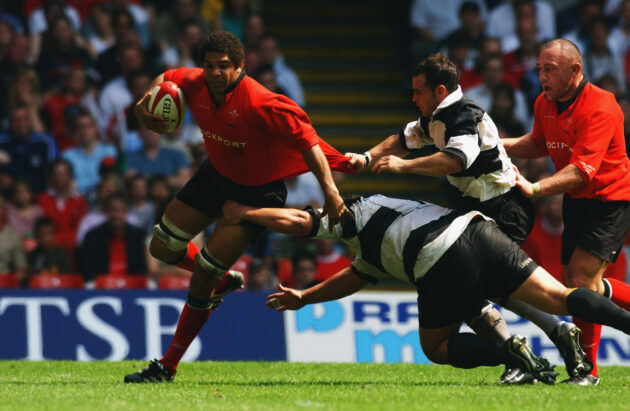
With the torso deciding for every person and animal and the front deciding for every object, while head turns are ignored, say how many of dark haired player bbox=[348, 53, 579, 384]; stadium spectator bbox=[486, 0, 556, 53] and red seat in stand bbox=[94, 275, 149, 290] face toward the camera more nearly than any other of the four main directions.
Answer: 2

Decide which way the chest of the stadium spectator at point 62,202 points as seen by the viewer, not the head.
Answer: toward the camera

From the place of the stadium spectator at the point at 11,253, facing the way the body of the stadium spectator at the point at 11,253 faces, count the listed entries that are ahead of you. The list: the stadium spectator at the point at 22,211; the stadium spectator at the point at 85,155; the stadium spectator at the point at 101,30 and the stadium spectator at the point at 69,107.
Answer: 0

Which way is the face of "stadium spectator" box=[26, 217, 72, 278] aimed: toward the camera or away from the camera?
toward the camera

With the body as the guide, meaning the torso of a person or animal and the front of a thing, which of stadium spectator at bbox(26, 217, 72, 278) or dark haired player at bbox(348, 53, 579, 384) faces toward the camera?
the stadium spectator

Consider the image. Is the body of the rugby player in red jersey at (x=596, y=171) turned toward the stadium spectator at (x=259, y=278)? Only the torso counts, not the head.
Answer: no

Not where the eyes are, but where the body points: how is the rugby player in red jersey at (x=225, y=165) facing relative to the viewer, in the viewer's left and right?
facing the viewer and to the left of the viewer

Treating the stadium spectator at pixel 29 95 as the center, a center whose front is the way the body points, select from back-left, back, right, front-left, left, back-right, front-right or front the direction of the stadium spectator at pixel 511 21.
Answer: left

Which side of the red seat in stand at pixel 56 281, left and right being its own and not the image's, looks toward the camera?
front

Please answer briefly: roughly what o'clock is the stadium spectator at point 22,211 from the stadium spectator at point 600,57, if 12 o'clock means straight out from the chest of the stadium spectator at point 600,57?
the stadium spectator at point 22,211 is roughly at 2 o'clock from the stadium spectator at point 600,57.

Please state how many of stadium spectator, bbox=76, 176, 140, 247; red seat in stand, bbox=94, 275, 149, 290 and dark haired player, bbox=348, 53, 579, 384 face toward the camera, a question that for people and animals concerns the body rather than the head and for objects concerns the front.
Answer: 2

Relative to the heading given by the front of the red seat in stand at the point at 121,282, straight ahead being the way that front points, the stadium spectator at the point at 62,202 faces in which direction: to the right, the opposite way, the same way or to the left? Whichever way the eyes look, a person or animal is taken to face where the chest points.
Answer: the same way

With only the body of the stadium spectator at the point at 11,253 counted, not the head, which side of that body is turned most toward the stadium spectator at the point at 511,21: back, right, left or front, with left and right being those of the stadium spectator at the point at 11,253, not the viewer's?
left

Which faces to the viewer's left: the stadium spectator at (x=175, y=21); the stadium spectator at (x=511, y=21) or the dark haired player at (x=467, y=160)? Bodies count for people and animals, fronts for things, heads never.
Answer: the dark haired player

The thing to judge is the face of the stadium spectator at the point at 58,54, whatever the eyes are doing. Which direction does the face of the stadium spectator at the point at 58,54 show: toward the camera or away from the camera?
toward the camera

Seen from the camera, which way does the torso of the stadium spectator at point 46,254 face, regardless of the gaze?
toward the camera

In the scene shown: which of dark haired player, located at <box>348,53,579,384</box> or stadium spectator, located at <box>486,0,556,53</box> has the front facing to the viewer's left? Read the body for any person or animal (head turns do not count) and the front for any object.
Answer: the dark haired player

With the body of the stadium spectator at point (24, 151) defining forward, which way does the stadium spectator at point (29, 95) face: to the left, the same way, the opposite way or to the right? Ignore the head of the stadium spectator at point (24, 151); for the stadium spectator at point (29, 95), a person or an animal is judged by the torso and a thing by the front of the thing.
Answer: the same way

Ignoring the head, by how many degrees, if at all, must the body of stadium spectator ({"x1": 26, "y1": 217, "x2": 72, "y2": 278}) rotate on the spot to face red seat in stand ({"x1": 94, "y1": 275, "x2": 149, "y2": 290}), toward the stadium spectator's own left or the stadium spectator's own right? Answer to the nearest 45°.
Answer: approximately 45° to the stadium spectator's own left
